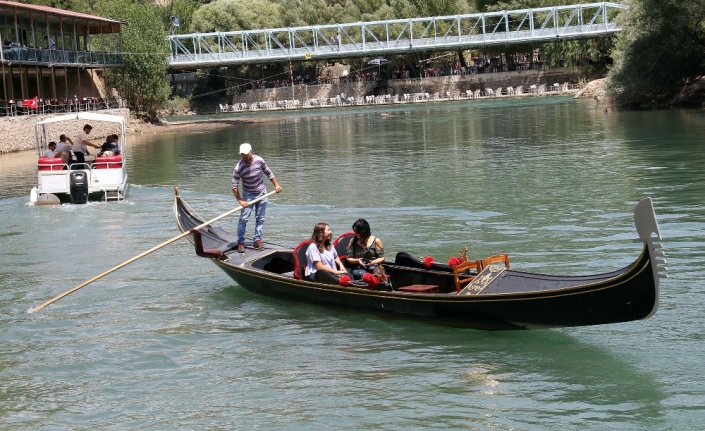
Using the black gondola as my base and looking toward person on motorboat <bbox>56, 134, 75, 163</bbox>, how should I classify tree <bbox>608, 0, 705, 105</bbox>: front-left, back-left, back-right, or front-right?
front-right

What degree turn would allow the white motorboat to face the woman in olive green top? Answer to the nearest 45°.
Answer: approximately 180°

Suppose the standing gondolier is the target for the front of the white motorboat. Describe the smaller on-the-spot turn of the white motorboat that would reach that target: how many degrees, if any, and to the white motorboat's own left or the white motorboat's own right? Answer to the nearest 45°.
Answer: approximately 180°

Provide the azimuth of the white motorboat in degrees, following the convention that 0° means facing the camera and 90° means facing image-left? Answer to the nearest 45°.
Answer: approximately 180°

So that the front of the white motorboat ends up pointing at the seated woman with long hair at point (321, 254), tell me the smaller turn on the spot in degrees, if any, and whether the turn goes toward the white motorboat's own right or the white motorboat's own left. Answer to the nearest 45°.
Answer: approximately 180°

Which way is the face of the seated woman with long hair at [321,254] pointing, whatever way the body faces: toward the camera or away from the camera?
toward the camera
